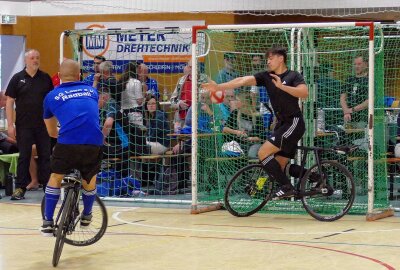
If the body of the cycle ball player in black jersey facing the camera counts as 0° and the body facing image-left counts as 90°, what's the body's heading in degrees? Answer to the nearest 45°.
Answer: approximately 45°

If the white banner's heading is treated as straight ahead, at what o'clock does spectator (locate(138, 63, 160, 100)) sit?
The spectator is roughly at 12 o'clock from the white banner.

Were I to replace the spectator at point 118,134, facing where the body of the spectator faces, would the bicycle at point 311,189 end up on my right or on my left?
on my left

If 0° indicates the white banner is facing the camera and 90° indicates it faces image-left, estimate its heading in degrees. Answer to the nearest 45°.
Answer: approximately 0°

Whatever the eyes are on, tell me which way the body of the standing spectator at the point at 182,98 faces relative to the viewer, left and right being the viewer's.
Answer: facing the viewer and to the right of the viewer
